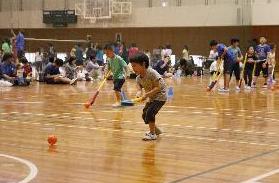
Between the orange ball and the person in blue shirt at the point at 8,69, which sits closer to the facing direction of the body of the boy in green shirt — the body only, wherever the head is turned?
the orange ball

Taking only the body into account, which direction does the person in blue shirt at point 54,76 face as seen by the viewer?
to the viewer's right

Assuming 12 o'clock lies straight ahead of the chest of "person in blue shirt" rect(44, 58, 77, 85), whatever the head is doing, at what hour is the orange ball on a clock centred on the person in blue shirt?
The orange ball is roughly at 3 o'clock from the person in blue shirt.

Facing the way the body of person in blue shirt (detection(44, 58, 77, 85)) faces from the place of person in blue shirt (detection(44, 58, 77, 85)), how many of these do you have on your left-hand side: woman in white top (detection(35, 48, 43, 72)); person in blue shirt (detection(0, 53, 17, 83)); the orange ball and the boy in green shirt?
1

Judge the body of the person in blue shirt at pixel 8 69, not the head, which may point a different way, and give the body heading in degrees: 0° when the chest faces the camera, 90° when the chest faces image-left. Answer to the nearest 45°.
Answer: approximately 315°

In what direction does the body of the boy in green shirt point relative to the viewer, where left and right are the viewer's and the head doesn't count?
facing the viewer and to the left of the viewer

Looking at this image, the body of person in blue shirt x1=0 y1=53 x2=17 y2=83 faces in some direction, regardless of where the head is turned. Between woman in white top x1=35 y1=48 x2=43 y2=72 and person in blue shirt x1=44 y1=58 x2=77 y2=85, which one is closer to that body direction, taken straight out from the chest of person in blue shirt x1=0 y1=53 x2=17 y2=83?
the person in blue shirt

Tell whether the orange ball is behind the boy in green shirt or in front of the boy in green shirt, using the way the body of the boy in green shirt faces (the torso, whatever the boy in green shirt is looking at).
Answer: in front
